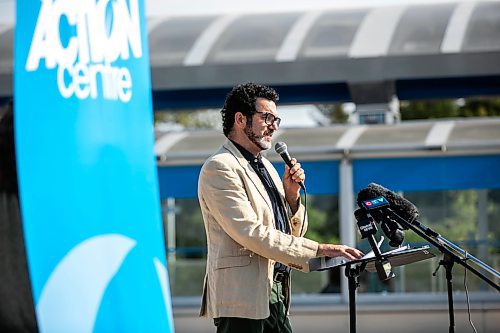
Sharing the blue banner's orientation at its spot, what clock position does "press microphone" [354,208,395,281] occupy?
The press microphone is roughly at 8 o'clock from the blue banner.

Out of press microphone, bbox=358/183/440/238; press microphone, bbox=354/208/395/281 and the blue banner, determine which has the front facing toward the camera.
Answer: the blue banner

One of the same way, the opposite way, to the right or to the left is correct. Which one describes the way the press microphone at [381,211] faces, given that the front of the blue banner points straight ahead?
to the right

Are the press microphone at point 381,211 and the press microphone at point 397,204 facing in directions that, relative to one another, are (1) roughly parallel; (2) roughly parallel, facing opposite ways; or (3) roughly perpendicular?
roughly parallel

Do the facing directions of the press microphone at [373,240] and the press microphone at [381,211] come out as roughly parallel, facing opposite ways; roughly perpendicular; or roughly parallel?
roughly parallel

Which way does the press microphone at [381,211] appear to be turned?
to the viewer's left

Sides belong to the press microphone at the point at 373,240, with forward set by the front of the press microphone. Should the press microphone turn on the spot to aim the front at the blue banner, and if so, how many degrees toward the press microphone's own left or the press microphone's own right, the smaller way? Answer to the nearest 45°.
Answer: approximately 45° to the press microphone's own left

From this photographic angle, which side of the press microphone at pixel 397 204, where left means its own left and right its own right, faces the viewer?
left

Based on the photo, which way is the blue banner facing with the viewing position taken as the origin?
facing the viewer

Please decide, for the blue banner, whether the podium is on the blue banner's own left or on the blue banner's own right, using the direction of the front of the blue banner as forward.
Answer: on the blue banner's own left

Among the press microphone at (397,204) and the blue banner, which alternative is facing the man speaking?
the press microphone

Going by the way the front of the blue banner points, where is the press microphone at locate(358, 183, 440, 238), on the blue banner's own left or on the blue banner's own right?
on the blue banner's own left

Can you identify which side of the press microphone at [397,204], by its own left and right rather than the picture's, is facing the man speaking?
front

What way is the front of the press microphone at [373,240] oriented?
to the viewer's left

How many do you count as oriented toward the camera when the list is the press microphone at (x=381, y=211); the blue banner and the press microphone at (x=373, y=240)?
1

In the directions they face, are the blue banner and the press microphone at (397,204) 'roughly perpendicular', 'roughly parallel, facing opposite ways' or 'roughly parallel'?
roughly perpendicular

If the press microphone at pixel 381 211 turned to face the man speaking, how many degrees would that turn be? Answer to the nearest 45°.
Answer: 0° — it already faces them
